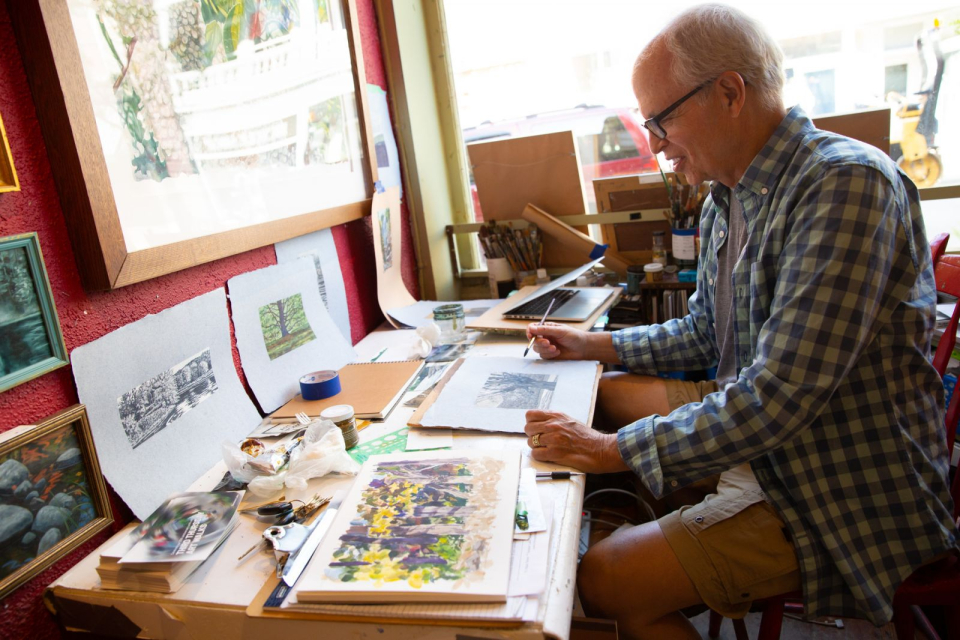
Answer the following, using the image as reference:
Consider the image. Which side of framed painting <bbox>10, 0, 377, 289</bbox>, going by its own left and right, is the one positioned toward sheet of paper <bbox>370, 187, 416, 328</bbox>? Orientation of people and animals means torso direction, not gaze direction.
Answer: left

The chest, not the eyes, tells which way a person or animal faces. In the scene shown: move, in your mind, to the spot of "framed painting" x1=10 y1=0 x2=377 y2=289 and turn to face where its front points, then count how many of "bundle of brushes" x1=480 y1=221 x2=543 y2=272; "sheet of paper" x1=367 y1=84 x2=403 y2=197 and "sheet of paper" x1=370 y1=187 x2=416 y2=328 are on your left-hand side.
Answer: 3

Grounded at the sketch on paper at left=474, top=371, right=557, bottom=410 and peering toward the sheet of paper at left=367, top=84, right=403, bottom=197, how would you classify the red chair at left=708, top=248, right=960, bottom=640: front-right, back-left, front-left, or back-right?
back-right

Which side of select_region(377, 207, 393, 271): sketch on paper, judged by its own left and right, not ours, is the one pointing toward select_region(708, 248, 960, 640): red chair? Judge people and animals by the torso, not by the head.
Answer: front

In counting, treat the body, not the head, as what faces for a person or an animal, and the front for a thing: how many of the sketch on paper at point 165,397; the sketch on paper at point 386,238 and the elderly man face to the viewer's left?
1

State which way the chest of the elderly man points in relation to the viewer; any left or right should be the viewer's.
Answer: facing to the left of the viewer

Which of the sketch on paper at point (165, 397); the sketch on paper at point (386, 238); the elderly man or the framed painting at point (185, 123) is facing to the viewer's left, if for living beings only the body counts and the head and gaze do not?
the elderly man

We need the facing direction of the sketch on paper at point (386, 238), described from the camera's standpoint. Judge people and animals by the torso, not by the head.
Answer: facing the viewer and to the right of the viewer

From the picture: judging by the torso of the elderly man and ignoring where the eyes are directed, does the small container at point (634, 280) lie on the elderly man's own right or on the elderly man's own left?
on the elderly man's own right

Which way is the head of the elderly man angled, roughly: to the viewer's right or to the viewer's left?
to the viewer's left

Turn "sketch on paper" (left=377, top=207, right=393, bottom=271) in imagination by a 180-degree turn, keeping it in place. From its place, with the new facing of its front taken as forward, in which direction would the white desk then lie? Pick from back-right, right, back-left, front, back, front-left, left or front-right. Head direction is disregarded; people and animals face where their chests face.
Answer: back-left
